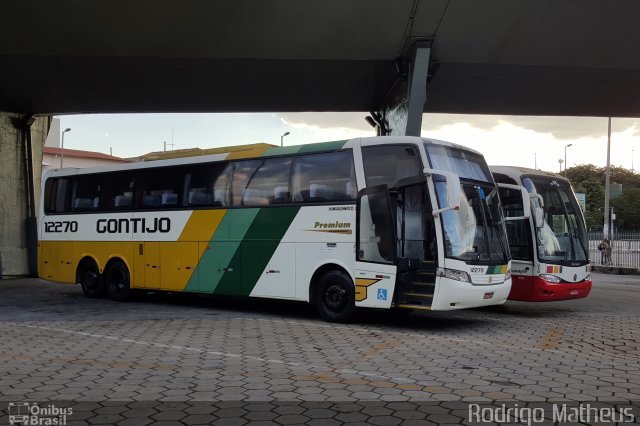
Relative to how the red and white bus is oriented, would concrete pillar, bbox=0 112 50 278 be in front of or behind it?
behind

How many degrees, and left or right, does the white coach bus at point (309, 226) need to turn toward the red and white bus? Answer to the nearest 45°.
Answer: approximately 45° to its left

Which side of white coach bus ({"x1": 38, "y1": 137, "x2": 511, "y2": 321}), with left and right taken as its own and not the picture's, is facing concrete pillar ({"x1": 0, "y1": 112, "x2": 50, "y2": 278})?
back

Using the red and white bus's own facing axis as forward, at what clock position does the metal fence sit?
The metal fence is roughly at 8 o'clock from the red and white bus.

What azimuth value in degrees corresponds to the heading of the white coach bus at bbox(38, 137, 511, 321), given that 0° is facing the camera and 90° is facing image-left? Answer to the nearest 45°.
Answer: approximately 315°

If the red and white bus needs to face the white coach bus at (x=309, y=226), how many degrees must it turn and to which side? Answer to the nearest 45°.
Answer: approximately 90° to its right

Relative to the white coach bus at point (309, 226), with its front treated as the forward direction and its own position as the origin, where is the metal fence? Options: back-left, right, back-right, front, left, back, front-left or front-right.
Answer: left

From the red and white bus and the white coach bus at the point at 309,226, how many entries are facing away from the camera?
0

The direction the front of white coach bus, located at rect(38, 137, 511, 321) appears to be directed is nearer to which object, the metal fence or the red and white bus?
the red and white bus
